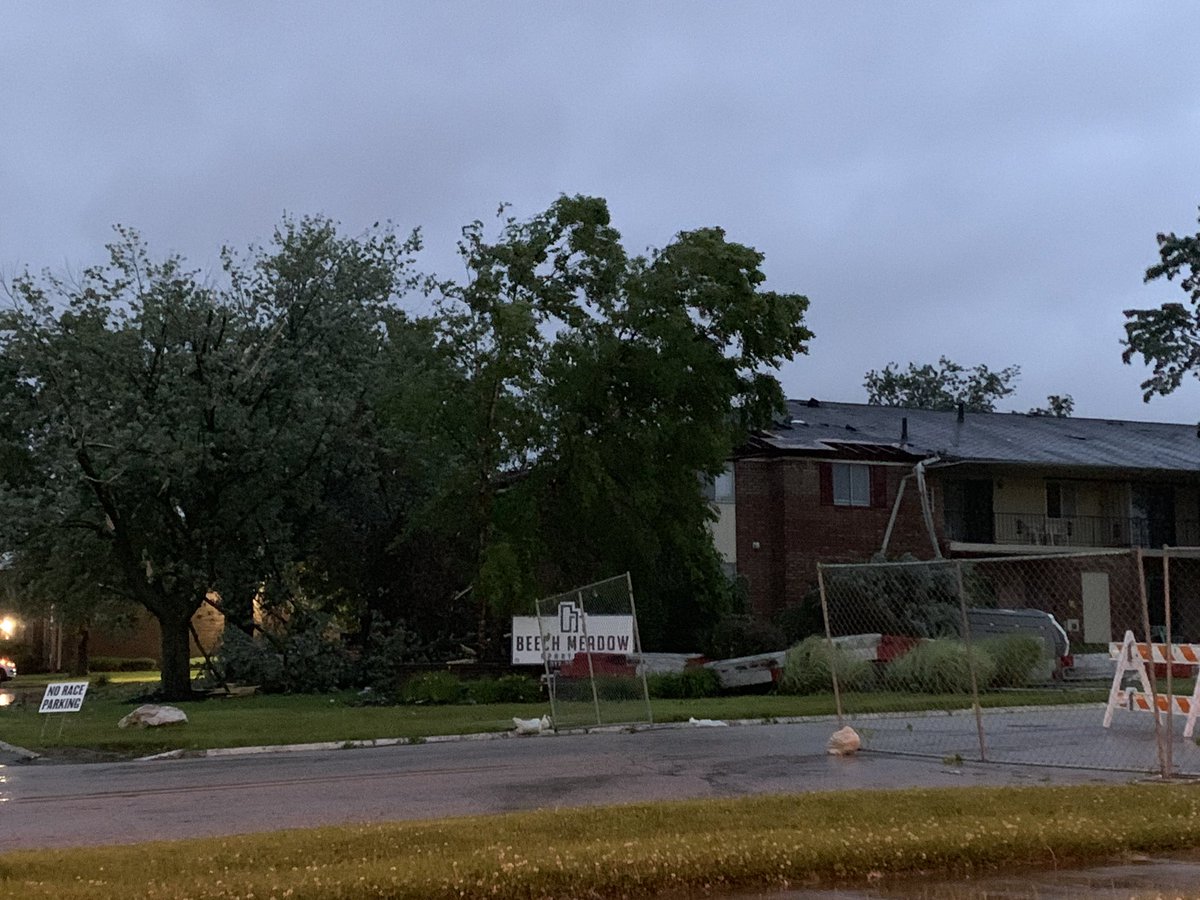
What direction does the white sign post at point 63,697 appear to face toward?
toward the camera

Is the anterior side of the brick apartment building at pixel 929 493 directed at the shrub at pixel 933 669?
yes

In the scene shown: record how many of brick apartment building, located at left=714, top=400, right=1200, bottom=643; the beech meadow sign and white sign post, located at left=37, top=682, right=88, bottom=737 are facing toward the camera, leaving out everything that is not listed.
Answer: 3

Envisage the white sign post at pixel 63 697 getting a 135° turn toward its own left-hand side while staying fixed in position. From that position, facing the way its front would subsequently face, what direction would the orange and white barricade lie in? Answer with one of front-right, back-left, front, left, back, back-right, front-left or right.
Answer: right

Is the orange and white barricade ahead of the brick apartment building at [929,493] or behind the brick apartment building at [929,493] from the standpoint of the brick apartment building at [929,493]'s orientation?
ahead

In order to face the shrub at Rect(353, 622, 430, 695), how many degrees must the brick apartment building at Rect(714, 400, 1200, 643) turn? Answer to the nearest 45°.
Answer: approximately 45° to its right

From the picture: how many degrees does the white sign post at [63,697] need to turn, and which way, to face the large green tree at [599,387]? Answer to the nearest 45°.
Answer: approximately 135° to its left

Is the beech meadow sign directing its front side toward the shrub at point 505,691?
no

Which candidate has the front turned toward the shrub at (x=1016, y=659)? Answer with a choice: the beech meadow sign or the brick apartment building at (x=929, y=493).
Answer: the brick apartment building

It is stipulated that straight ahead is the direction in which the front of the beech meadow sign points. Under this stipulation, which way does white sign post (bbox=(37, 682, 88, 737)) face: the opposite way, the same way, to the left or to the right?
the same way

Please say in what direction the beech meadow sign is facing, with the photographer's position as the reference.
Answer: facing the viewer

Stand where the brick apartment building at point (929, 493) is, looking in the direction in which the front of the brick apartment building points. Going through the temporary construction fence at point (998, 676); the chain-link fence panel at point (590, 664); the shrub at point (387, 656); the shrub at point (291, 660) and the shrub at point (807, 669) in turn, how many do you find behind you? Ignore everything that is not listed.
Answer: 0

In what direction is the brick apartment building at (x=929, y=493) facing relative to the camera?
toward the camera

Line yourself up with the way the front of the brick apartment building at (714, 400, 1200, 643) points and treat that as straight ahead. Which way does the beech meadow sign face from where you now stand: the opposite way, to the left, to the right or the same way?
the same way

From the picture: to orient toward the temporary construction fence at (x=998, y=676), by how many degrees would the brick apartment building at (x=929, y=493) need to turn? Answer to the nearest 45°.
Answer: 0° — it already faces it

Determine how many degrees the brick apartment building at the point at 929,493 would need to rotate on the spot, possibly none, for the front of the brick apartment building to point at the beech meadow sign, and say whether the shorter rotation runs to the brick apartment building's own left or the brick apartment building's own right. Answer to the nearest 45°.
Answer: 0° — it already faces it
